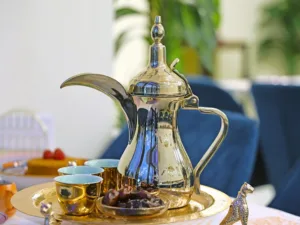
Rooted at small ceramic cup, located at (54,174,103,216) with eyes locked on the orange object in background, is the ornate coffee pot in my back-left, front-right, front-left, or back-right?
back-right

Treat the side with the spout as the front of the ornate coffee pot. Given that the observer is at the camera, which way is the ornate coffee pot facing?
facing to the left of the viewer

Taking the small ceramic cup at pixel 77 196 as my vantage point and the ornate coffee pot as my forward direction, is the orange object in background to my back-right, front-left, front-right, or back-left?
back-left
